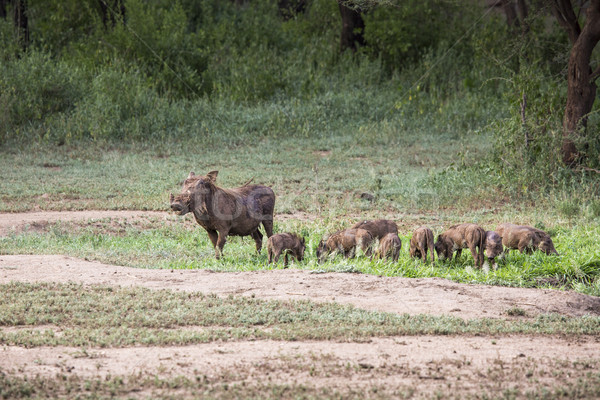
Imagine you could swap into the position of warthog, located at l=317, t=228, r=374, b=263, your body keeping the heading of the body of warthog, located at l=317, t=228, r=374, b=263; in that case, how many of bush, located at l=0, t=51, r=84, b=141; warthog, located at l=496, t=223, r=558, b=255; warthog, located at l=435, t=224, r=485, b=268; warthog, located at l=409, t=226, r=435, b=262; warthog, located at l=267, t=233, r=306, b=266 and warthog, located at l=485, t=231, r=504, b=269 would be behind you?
4

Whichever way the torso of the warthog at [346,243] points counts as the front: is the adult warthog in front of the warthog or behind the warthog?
in front

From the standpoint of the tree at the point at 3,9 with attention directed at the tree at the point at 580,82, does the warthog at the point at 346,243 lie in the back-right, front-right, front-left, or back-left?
front-right

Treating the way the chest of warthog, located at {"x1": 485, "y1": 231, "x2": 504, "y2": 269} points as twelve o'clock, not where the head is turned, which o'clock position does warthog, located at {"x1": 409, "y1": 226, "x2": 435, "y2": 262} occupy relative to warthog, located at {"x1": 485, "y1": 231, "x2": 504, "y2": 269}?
warthog, located at {"x1": 409, "y1": 226, "x2": 435, "y2": 262} is roughly at 3 o'clock from warthog, located at {"x1": 485, "y1": 231, "x2": 504, "y2": 269}.

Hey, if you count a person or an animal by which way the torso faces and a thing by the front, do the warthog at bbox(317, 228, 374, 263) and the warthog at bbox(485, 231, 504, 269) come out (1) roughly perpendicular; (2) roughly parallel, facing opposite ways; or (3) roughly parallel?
roughly perpendicular

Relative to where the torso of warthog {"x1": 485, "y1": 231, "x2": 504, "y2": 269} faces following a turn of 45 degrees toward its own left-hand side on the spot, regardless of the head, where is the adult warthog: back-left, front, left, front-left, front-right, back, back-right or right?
back-right

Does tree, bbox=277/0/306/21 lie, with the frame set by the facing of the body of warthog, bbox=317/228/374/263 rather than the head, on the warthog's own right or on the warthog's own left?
on the warthog's own right

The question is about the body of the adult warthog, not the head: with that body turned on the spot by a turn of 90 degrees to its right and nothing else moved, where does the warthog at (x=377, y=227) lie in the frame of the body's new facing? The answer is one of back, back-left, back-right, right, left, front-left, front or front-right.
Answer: back-right

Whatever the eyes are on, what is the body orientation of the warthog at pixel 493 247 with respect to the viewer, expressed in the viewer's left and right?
facing the viewer

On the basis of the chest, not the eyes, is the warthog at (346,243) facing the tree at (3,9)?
no

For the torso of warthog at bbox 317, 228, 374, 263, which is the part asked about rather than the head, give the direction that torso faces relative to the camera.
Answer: to the viewer's left
